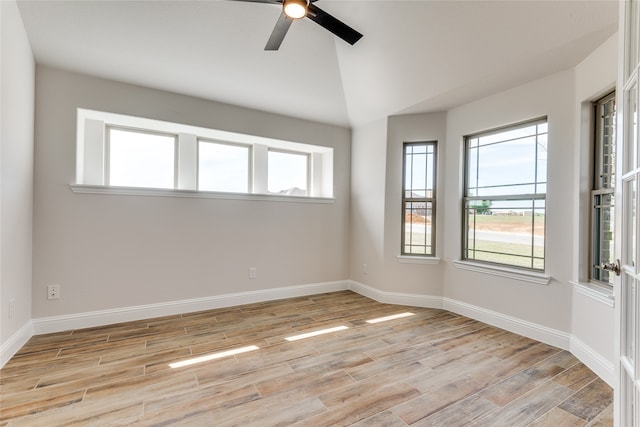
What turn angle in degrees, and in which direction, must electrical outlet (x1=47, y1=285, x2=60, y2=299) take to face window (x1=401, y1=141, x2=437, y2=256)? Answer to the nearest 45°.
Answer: approximately 45° to its left

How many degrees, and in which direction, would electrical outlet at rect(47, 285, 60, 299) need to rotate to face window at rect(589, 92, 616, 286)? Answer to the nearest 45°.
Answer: approximately 45° to its left

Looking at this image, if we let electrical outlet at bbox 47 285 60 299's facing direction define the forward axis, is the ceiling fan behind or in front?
in front

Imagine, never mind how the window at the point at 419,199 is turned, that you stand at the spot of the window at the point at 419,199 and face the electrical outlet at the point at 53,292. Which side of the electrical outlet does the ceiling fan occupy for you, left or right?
left
